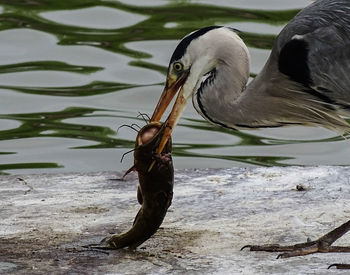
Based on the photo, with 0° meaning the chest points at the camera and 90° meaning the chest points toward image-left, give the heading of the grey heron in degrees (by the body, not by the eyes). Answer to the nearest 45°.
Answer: approximately 90°
